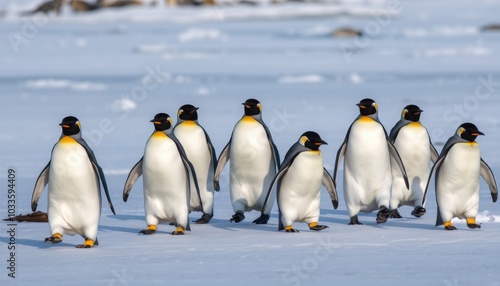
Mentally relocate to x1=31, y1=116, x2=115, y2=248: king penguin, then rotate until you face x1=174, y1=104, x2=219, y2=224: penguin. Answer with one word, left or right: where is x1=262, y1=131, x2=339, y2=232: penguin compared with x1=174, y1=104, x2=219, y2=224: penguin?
right

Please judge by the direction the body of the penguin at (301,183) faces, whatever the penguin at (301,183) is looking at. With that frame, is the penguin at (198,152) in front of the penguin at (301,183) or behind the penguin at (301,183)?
behind

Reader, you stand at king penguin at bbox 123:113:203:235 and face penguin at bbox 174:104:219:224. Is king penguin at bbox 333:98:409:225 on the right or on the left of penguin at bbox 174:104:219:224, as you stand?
right

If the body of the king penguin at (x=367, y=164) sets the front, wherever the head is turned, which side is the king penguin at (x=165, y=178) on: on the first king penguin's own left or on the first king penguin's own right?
on the first king penguin's own right

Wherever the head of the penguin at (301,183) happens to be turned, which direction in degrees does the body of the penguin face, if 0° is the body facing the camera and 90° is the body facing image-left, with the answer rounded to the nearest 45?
approximately 315°

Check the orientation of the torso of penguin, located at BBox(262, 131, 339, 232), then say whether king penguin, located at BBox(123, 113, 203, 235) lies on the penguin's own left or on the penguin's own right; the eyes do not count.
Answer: on the penguin's own right

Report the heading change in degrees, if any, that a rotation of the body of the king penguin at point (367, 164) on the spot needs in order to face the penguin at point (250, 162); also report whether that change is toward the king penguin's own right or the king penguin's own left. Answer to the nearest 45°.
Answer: approximately 90° to the king penguin's own right

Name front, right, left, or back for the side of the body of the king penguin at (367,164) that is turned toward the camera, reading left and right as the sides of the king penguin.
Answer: front

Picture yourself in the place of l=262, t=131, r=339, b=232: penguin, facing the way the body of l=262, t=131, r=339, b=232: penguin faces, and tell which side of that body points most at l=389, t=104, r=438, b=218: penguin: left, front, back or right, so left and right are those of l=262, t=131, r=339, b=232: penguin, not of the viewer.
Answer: left

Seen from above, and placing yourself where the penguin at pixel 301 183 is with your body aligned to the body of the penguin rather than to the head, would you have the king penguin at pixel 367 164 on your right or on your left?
on your left

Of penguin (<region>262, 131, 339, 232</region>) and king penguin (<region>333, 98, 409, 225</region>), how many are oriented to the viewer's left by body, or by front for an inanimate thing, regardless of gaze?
0

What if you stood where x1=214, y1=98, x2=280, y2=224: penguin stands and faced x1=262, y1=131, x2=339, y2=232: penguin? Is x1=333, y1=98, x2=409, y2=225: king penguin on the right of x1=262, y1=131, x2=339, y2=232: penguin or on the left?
left
